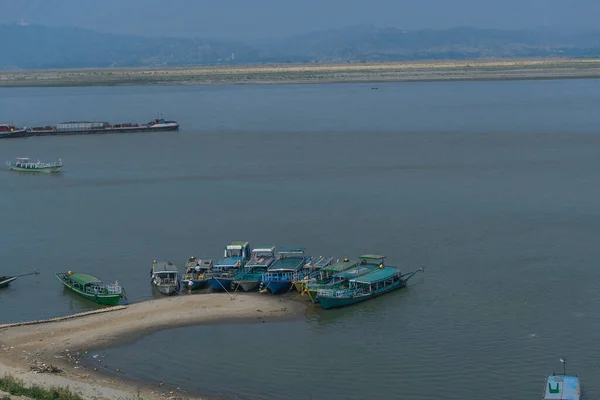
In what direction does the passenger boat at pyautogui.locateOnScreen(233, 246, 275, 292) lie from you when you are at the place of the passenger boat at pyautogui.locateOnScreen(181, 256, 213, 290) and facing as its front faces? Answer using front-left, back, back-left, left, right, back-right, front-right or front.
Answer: left

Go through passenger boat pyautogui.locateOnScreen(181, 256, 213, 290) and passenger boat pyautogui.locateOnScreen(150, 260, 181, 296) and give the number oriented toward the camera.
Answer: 2

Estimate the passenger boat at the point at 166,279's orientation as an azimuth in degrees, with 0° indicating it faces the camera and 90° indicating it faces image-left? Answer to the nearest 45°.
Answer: approximately 0°

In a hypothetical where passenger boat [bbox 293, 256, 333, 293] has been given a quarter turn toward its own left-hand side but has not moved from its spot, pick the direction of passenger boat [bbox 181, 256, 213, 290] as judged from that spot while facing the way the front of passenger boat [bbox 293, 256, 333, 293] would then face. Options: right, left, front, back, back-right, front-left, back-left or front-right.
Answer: back-right

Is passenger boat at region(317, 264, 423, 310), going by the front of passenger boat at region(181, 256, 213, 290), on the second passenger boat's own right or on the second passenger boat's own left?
on the second passenger boat's own left

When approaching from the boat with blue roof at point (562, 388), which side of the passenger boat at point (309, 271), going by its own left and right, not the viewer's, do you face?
left

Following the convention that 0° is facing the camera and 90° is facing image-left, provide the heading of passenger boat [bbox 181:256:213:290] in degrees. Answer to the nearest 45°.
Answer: approximately 0°

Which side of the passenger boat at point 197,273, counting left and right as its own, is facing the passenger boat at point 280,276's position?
left

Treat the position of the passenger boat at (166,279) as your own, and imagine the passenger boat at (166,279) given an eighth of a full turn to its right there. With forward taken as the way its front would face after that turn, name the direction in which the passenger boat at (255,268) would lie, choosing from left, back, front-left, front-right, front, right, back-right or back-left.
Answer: back-left
